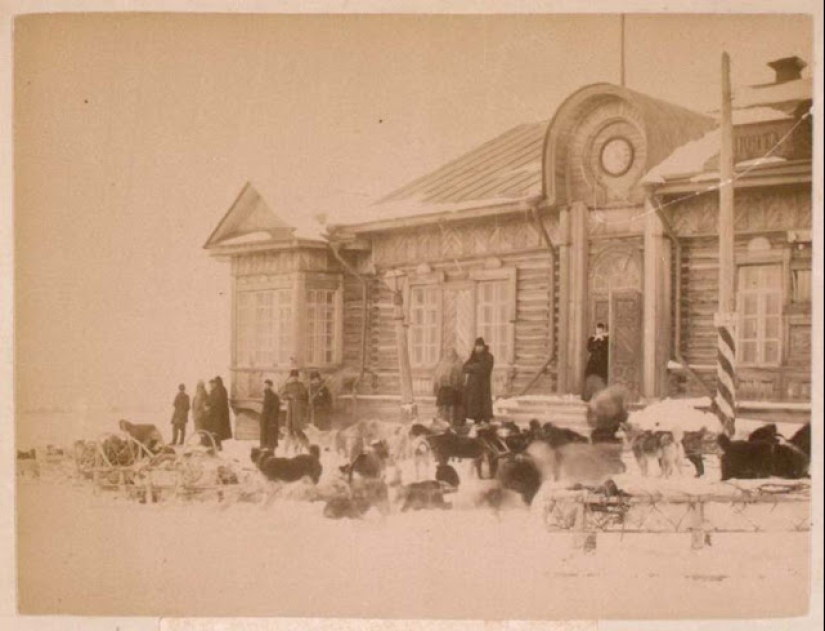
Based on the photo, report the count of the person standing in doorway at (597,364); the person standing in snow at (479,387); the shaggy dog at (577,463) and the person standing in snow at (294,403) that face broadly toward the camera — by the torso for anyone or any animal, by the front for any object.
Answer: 3

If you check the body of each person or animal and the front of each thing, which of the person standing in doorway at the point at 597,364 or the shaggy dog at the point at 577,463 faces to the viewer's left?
the shaggy dog

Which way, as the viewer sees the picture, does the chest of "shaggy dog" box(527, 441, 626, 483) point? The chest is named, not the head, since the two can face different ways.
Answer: to the viewer's left
